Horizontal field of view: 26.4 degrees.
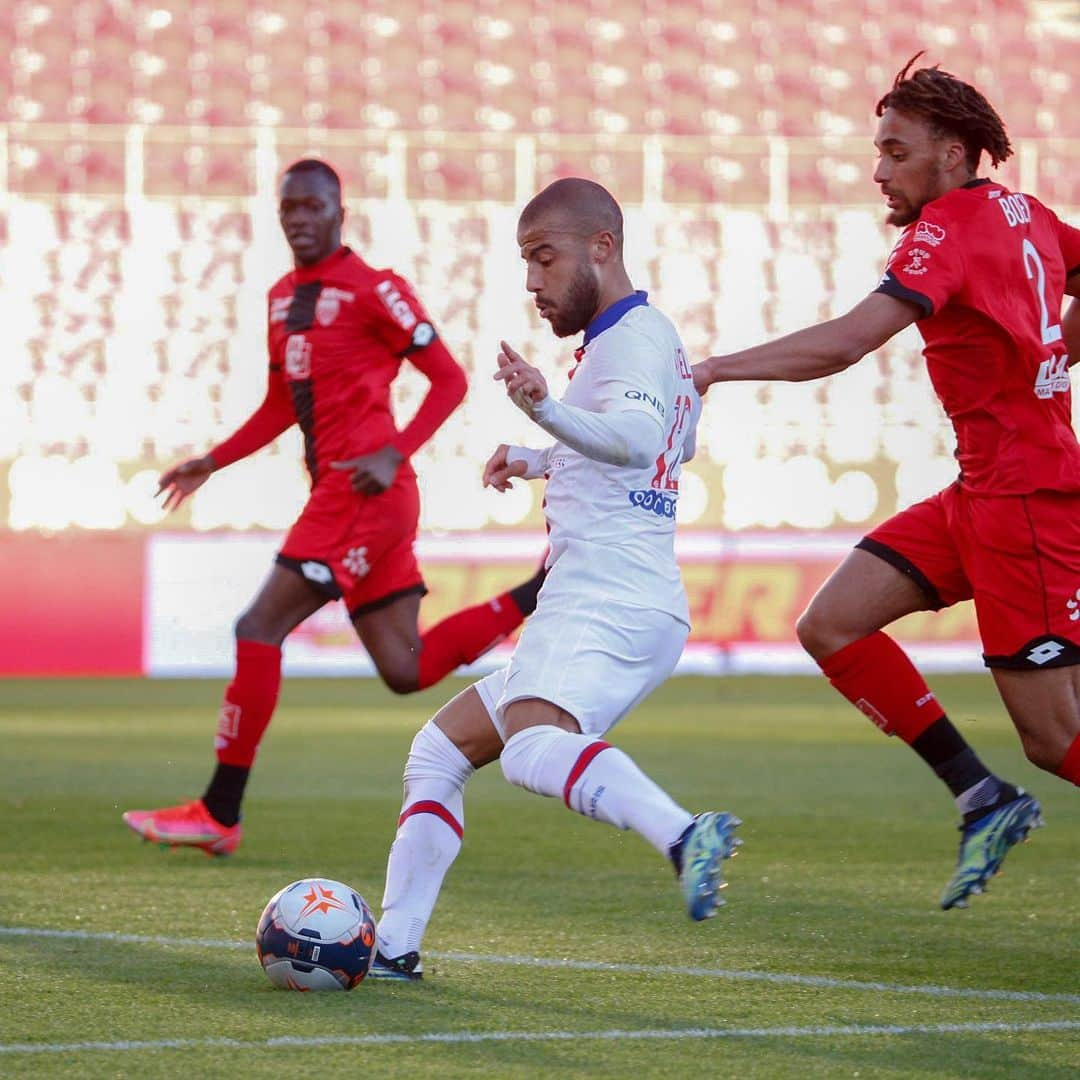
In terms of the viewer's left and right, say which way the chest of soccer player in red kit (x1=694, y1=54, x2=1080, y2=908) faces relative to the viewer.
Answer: facing away from the viewer and to the left of the viewer

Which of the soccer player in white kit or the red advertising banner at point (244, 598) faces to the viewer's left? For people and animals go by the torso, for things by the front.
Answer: the soccer player in white kit

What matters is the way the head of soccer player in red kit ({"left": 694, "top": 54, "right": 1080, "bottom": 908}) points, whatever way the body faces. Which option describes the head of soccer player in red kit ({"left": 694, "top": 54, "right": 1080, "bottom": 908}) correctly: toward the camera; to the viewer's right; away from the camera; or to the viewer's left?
to the viewer's left

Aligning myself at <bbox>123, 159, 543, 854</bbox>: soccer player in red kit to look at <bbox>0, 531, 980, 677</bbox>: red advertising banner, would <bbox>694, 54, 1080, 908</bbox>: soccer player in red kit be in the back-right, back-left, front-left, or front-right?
back-right

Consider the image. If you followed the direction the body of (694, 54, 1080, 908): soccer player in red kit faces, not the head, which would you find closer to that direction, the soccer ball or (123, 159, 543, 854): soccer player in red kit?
the soccer player in red kit

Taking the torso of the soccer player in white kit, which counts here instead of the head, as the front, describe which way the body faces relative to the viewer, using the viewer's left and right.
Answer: facing to the left of the viewer

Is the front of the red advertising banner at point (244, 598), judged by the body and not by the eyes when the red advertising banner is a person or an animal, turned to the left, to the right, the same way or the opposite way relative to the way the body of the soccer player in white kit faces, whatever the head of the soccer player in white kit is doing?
to the left

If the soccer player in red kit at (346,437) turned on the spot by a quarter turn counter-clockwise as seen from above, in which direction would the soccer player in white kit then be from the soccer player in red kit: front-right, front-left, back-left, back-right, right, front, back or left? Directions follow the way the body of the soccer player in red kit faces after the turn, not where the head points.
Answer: front-right

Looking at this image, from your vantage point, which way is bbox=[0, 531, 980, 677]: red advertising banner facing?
toward the camera

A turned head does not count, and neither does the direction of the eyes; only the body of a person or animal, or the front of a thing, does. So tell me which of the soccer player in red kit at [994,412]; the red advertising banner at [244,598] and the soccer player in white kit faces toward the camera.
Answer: the red advertising banner

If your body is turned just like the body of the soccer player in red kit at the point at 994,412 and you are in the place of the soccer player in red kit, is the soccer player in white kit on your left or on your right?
on your left

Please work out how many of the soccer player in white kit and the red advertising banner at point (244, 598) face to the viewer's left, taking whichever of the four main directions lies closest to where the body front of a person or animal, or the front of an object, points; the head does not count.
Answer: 1
